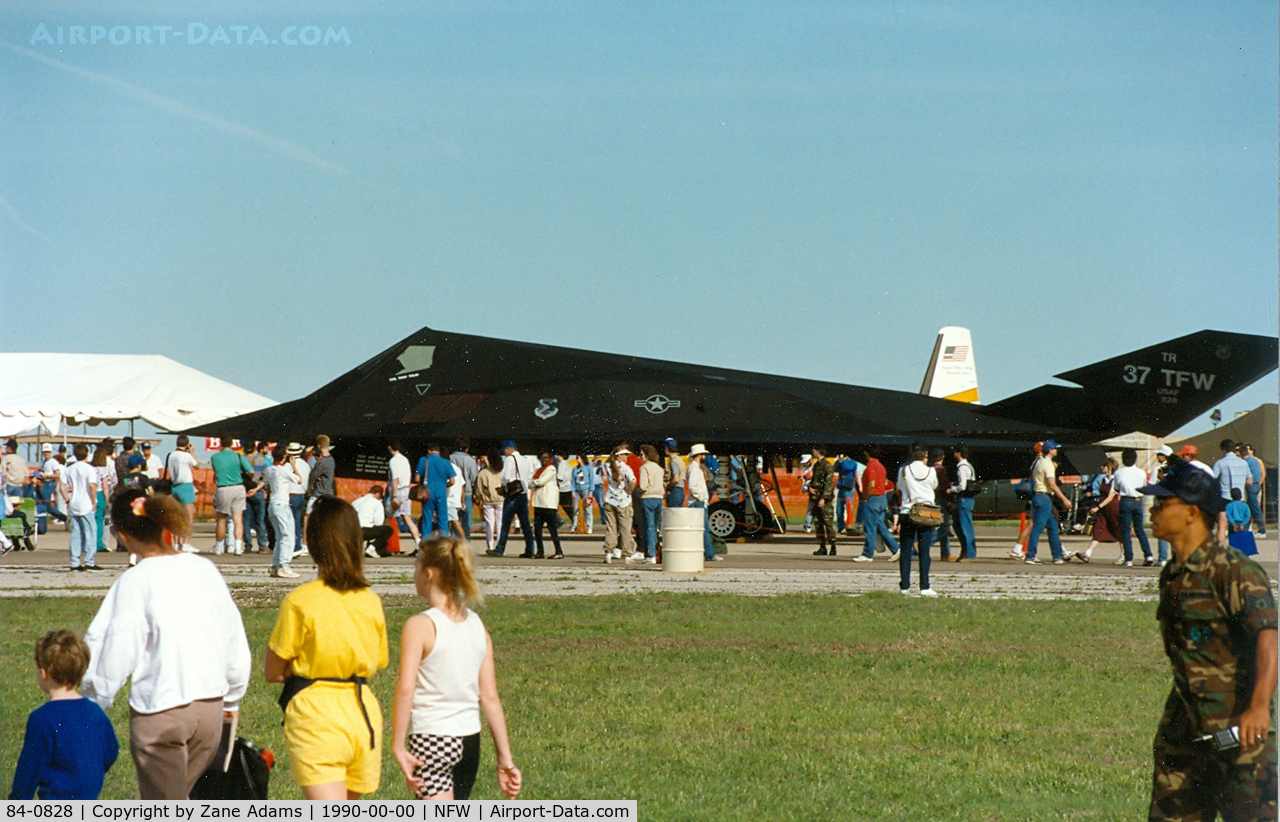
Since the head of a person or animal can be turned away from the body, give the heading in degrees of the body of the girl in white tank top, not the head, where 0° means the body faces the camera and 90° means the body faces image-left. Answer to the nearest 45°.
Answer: approximately 135°

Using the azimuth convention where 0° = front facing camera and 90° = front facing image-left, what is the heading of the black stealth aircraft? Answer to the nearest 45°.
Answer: approximately 90°

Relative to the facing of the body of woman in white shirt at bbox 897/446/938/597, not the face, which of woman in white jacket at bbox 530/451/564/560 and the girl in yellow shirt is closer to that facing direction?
the woman in white jacket

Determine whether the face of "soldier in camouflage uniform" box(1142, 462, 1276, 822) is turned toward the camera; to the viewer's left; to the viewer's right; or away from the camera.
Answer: to the viewer's left

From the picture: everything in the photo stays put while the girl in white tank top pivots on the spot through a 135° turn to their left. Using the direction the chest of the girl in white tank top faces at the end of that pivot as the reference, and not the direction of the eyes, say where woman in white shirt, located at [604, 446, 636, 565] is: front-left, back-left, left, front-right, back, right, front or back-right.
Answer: back

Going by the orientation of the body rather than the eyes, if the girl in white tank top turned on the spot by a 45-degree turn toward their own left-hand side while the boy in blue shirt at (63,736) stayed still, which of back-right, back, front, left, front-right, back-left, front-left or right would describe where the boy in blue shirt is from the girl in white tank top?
front

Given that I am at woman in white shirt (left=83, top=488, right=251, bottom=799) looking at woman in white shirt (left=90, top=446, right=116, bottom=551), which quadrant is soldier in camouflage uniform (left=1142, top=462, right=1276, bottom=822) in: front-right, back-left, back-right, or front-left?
back-right

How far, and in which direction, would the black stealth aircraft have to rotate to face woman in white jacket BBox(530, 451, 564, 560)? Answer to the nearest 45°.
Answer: approximately 90° to its left

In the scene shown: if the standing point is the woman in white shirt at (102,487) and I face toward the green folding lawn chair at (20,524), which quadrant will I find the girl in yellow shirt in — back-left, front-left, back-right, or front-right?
back-left

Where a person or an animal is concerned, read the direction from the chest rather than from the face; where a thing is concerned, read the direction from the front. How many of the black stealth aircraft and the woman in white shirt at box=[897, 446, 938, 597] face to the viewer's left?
1

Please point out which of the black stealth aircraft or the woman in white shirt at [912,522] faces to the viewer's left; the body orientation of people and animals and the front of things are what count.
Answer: the black stealth aircraft

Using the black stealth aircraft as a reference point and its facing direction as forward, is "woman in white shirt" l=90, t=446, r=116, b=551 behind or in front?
in front

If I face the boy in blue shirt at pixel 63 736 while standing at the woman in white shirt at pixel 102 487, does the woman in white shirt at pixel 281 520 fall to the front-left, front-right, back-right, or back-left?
front-left

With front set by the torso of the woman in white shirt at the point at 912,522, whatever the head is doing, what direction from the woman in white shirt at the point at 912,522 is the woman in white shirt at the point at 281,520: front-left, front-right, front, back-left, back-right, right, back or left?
left

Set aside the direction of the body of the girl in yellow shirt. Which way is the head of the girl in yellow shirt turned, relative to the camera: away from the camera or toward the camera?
away from the camera
